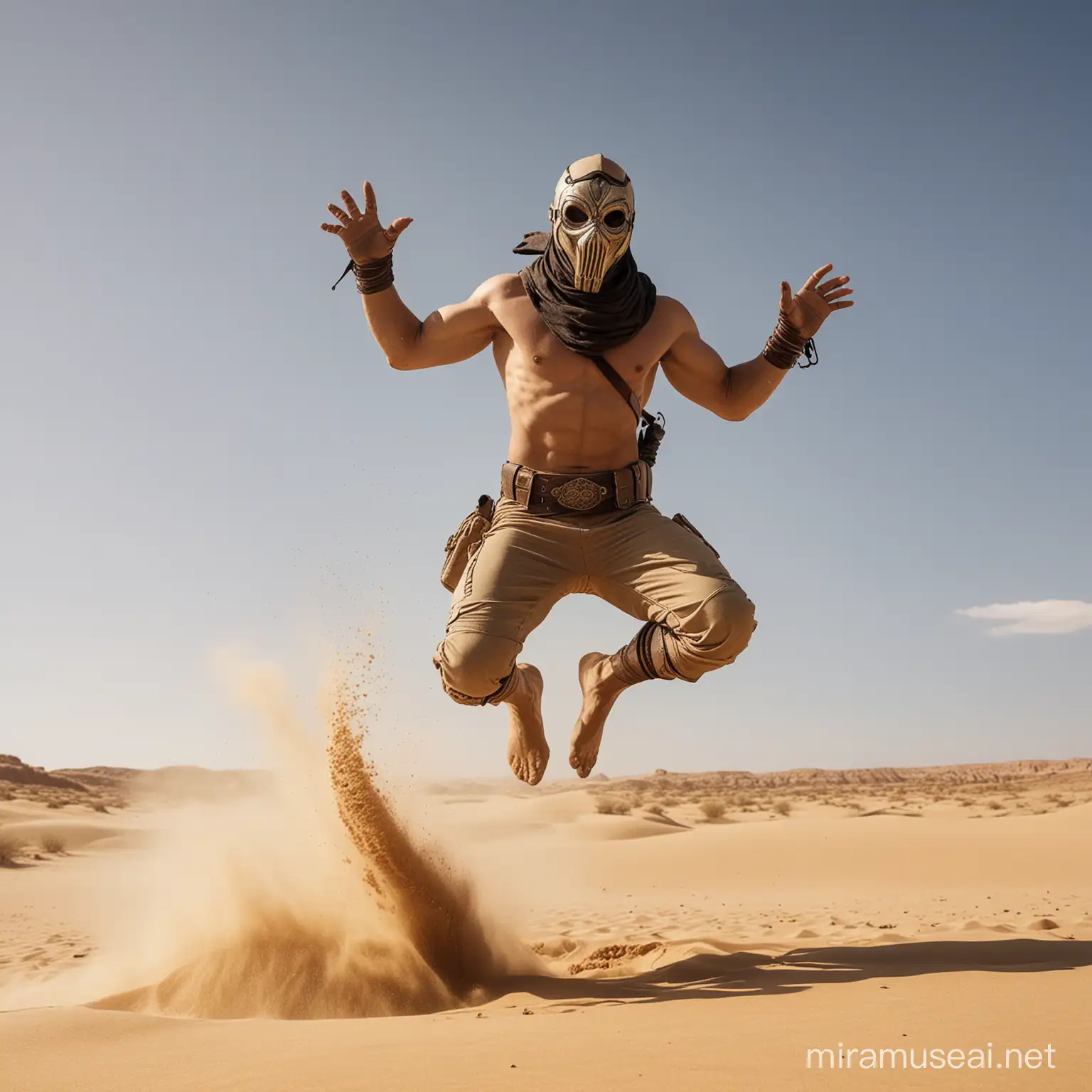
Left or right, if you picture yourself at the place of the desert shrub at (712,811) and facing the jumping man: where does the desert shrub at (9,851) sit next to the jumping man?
right

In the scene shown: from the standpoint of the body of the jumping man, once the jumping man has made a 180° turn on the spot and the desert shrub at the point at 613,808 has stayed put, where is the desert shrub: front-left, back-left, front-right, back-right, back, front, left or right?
front

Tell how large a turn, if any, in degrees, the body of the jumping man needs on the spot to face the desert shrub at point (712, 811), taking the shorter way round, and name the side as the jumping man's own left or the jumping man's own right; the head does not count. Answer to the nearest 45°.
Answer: approximately 180°

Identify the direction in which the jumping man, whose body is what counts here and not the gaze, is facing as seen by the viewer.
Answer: toward the camera

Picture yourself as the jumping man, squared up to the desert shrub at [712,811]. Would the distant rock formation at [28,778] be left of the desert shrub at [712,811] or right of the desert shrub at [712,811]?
left

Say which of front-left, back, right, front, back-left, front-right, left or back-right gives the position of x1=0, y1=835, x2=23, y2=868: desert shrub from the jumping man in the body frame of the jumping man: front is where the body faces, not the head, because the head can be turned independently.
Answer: back-right

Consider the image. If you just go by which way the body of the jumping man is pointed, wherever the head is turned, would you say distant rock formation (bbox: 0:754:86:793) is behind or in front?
behind
